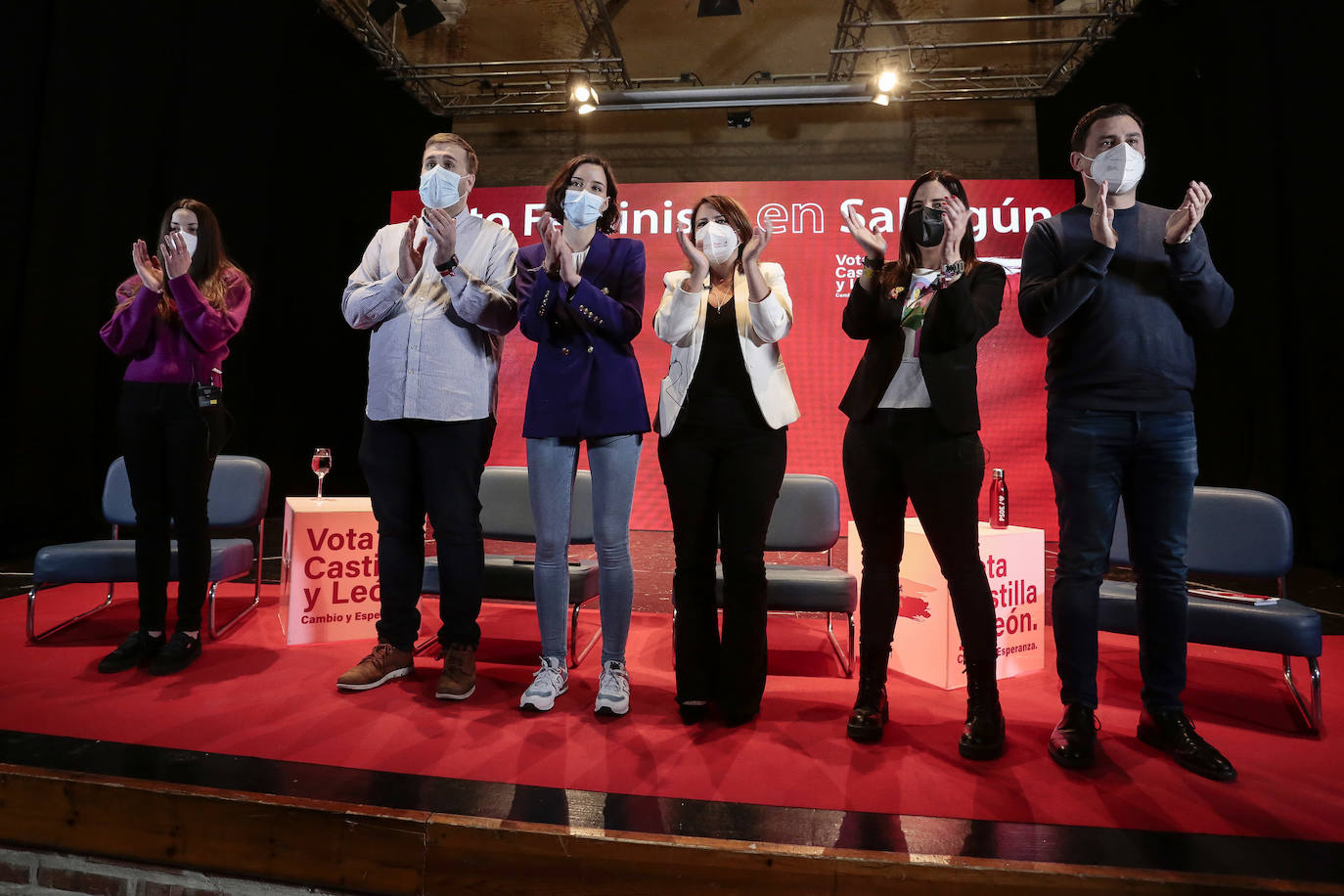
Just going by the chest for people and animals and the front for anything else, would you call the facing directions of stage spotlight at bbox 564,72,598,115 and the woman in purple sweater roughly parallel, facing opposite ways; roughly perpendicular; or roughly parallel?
roughly parallel

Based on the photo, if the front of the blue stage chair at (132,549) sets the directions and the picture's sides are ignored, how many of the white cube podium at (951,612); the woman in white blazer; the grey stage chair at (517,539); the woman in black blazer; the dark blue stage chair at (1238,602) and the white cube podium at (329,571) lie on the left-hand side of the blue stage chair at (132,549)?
6

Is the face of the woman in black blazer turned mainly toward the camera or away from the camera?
toward the camera

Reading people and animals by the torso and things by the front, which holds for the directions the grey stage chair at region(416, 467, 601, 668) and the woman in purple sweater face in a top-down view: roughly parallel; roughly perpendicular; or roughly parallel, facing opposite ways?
roughly parallel

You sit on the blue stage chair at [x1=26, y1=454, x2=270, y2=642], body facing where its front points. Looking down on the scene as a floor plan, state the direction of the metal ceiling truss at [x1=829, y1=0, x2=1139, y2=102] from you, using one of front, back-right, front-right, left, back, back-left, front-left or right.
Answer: back-left

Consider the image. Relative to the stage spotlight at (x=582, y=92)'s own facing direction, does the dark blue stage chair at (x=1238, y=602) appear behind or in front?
in front

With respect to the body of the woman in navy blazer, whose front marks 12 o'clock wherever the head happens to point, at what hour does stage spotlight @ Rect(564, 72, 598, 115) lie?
The stage spotlight is roughly at 6 o'clock from the woman in navy blazer.

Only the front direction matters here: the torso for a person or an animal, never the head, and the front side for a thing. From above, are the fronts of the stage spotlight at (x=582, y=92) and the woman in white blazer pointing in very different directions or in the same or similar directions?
same or similar directions

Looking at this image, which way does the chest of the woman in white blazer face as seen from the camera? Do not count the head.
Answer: toward the camera

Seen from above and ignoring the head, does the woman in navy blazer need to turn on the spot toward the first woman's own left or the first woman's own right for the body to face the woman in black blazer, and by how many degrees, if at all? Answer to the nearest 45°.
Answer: approximately 90° to the first woman's own left

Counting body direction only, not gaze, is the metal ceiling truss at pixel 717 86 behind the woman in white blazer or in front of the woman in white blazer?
behind

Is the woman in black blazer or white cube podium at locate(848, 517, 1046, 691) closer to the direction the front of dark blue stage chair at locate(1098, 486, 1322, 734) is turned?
the woman in black blazer

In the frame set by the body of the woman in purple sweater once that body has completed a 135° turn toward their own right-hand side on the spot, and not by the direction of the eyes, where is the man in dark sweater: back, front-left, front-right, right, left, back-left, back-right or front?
back-right

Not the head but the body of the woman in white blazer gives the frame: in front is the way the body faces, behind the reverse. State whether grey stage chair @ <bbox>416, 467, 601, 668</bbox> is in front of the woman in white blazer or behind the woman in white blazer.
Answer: behind

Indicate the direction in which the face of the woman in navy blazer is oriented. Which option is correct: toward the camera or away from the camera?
toward the camera

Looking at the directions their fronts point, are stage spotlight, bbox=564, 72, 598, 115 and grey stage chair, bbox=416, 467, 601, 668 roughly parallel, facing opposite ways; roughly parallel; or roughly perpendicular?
roughly parallel
